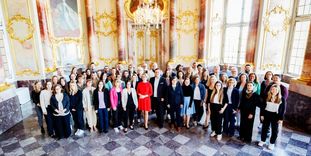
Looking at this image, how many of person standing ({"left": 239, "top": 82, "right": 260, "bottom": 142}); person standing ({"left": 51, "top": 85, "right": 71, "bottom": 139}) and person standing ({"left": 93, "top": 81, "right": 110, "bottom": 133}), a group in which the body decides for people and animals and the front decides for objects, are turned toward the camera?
3

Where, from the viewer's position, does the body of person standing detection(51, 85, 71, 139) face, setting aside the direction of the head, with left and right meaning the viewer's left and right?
facing the viewer

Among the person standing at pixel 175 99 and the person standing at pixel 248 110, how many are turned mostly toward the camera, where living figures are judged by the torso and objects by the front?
2

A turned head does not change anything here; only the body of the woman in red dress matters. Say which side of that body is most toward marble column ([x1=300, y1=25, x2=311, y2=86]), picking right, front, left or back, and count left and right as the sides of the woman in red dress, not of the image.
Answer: left

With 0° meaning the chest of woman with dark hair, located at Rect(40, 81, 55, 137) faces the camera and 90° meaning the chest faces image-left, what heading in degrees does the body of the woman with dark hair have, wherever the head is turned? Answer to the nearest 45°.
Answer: approximately 315°

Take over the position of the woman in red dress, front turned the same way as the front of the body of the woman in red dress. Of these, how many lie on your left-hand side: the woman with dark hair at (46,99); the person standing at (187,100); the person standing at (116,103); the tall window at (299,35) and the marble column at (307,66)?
3

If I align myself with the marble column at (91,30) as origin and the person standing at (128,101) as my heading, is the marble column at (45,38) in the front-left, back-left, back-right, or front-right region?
front-right

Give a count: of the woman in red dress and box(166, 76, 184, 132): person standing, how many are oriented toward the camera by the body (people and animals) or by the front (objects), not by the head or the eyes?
2

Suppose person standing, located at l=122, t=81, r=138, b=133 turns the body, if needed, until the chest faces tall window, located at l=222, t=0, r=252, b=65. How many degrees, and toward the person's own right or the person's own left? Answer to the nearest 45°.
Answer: approximately 135° to the person's own left

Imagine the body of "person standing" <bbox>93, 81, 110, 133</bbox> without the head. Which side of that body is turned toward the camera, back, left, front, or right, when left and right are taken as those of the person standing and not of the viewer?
front

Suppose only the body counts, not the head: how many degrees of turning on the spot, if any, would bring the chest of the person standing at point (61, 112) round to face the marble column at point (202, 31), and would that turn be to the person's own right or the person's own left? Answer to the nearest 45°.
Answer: approximately 90° to the person's own left

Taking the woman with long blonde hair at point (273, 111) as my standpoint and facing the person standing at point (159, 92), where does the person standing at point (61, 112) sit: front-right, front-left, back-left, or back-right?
front-left

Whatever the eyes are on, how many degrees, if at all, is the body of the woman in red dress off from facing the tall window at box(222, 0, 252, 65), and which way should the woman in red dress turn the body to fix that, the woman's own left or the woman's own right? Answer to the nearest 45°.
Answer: approximately 135° to the woman's own left
